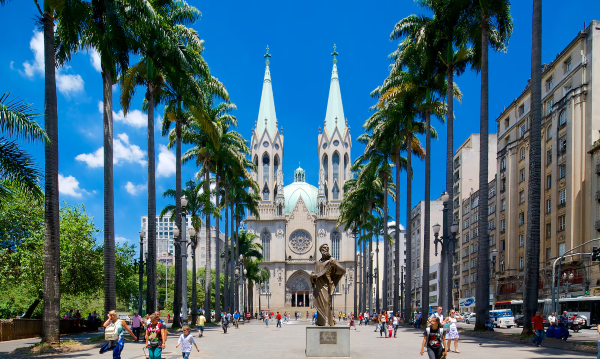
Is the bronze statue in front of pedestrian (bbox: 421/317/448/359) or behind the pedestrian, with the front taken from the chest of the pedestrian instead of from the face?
behind

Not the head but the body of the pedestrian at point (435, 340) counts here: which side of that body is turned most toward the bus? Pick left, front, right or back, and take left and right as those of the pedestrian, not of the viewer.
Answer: back

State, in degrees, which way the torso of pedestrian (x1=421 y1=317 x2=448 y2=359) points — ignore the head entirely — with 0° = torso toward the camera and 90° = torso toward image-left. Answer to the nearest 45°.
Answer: approximately 0°

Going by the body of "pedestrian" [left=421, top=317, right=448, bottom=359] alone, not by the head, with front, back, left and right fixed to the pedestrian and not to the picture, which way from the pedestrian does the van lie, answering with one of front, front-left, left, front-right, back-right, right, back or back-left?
back

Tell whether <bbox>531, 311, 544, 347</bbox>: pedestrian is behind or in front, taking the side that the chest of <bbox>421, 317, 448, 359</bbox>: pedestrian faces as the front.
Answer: behind

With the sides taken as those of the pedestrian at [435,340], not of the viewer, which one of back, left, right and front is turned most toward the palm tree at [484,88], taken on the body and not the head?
back
